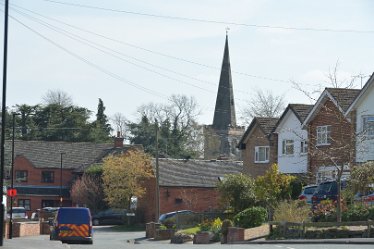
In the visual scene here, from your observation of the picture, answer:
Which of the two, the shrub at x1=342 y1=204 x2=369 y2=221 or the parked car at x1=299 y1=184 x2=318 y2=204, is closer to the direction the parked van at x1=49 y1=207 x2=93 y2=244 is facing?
the parked car

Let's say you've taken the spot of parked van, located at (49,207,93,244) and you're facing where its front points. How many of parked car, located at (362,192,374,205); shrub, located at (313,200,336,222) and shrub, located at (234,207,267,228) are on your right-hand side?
3

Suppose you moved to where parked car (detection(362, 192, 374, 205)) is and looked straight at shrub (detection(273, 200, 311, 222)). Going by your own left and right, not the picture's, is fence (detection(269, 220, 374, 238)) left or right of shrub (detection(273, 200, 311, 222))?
left

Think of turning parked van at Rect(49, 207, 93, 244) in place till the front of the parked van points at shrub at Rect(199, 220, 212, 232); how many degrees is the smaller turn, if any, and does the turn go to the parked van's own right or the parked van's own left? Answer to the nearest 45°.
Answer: approximately 45° to the parked van's own right

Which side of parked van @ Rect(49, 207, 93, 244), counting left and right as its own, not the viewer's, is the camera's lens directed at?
back

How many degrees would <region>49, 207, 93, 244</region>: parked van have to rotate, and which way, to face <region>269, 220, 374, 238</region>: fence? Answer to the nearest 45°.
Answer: approximately 135° to its right

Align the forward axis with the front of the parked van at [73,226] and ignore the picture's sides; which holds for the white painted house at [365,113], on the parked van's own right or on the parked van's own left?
on the parked van's own right

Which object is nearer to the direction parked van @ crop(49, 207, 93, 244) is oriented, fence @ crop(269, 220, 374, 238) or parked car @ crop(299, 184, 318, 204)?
the parked car

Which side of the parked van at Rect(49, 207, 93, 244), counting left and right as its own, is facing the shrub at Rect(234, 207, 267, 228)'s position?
right
